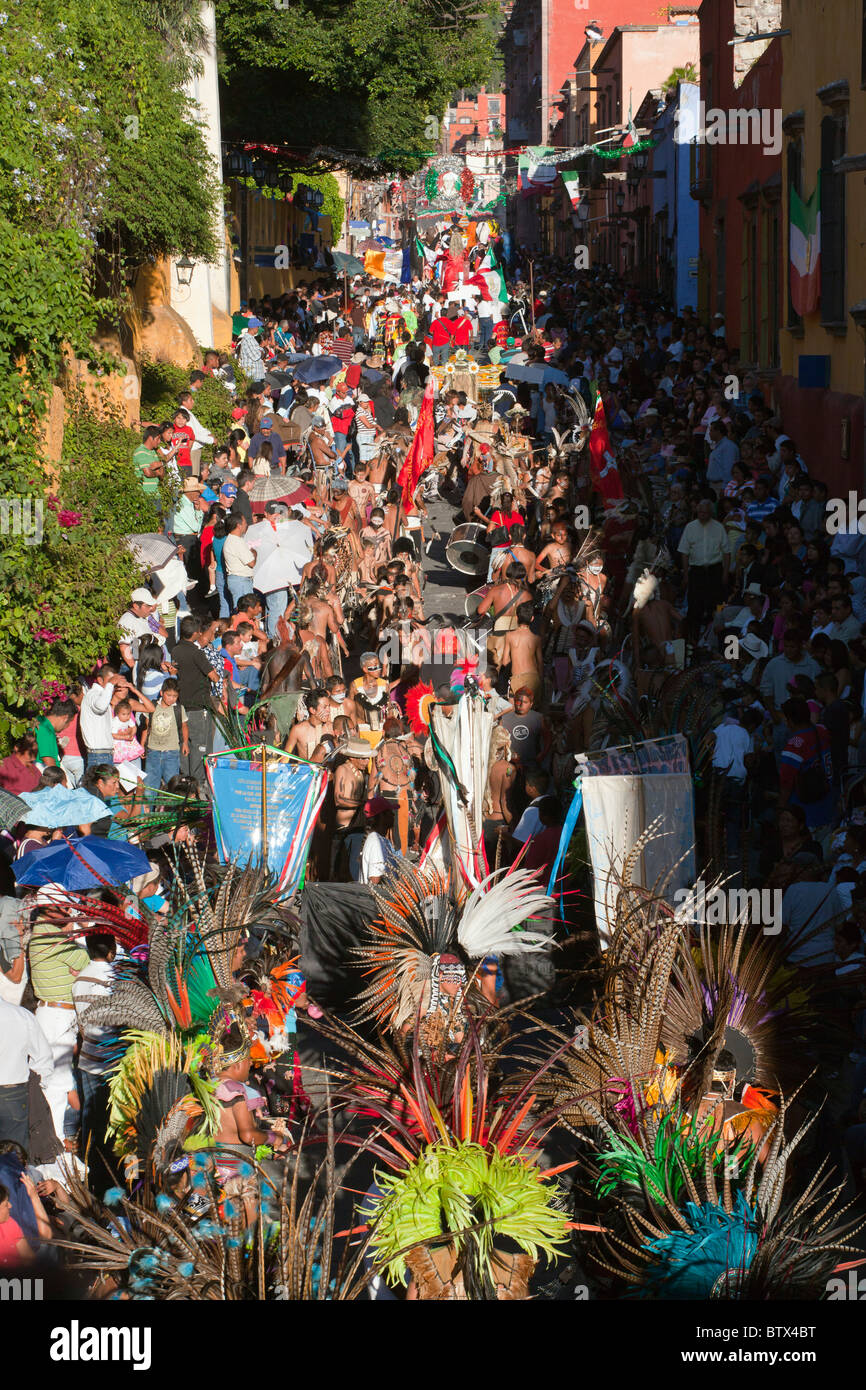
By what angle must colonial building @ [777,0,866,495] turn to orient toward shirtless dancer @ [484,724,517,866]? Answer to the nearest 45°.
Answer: approximately 90° to its left

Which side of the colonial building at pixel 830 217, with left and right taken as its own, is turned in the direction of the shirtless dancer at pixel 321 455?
front

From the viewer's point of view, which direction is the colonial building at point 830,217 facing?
to the viewer's left

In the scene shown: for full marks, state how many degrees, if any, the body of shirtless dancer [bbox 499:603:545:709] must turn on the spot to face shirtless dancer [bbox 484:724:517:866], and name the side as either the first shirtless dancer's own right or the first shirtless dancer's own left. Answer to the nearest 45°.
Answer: approximately 180°

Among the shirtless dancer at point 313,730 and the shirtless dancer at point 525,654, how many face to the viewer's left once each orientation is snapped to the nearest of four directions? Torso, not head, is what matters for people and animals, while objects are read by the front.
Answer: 0

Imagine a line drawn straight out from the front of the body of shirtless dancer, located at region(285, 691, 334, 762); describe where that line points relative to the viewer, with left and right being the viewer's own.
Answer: facing the viewer and to the right of the viewer

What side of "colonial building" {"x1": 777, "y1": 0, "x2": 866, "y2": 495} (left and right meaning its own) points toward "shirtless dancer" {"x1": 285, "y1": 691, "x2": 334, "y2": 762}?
left

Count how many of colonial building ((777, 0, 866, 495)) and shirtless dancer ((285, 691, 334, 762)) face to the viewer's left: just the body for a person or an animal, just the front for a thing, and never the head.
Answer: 1

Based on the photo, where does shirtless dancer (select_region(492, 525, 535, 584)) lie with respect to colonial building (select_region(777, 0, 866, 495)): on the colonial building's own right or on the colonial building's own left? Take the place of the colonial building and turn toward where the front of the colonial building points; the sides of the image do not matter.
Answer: on the colonial building's own left

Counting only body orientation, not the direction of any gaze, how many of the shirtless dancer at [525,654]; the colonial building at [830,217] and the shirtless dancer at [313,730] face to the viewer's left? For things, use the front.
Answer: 1

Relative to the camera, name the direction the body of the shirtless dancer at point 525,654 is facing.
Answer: away from the camera
